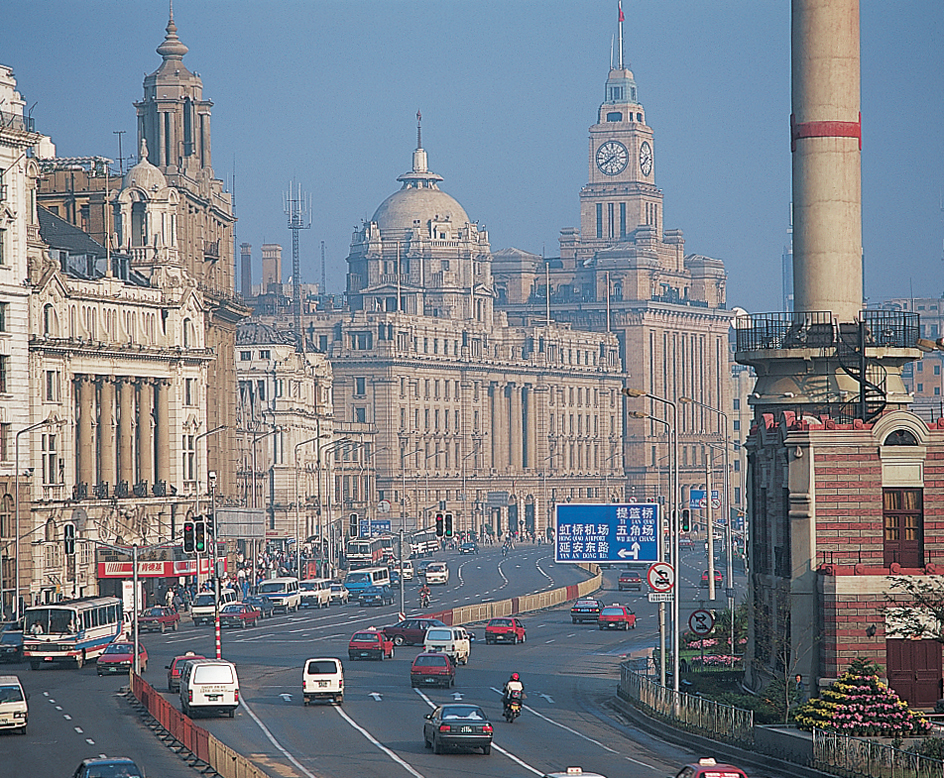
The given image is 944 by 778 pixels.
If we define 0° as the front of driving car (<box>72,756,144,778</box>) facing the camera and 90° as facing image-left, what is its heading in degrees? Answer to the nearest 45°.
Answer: approximately 0°

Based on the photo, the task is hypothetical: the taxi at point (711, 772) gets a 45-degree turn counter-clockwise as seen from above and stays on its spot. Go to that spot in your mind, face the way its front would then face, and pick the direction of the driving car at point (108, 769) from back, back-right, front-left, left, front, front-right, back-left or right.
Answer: front

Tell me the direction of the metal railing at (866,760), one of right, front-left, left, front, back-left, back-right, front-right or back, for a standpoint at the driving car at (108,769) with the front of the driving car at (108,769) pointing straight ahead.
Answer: left

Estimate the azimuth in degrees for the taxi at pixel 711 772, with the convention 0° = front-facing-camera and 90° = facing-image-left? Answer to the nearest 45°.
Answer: approximately 135°

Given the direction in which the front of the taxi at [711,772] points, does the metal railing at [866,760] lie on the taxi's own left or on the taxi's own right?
on the taxi's own right
